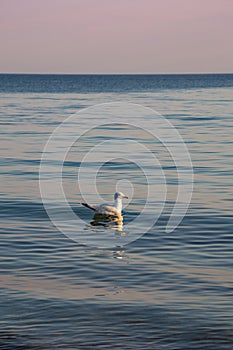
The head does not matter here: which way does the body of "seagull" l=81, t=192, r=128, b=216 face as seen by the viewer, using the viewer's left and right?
facing to the right of the viewer
